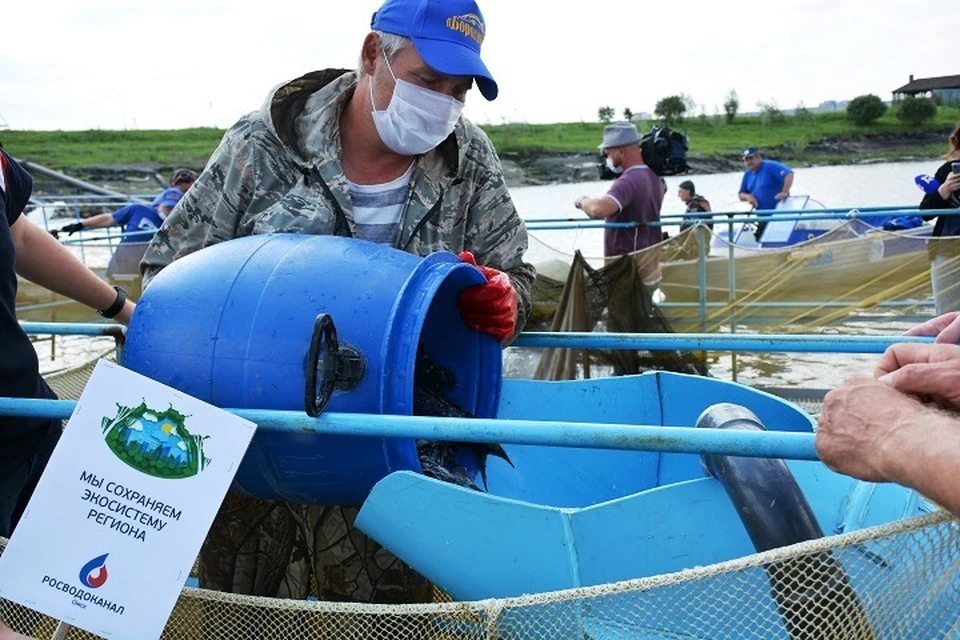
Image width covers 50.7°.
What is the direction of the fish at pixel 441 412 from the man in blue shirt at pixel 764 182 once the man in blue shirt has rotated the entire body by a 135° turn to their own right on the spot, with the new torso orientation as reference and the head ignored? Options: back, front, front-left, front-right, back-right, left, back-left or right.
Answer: back

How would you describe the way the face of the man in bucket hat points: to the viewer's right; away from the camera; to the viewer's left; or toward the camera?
to the viewer's left

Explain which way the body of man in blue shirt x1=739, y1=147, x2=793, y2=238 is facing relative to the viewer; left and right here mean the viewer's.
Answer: facing the viewer and to the left of the viewer

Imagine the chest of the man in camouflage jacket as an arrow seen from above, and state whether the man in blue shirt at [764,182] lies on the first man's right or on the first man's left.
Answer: on the first man's left

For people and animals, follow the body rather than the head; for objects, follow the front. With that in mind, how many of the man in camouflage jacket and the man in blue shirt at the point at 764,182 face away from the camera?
0

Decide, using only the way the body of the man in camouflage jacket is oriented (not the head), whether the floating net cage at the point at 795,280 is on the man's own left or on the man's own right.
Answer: on the man's own left

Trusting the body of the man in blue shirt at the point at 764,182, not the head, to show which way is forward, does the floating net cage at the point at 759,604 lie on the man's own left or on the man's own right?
on the man's own left

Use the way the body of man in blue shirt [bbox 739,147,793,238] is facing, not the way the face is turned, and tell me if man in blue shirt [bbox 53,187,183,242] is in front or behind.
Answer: in front
